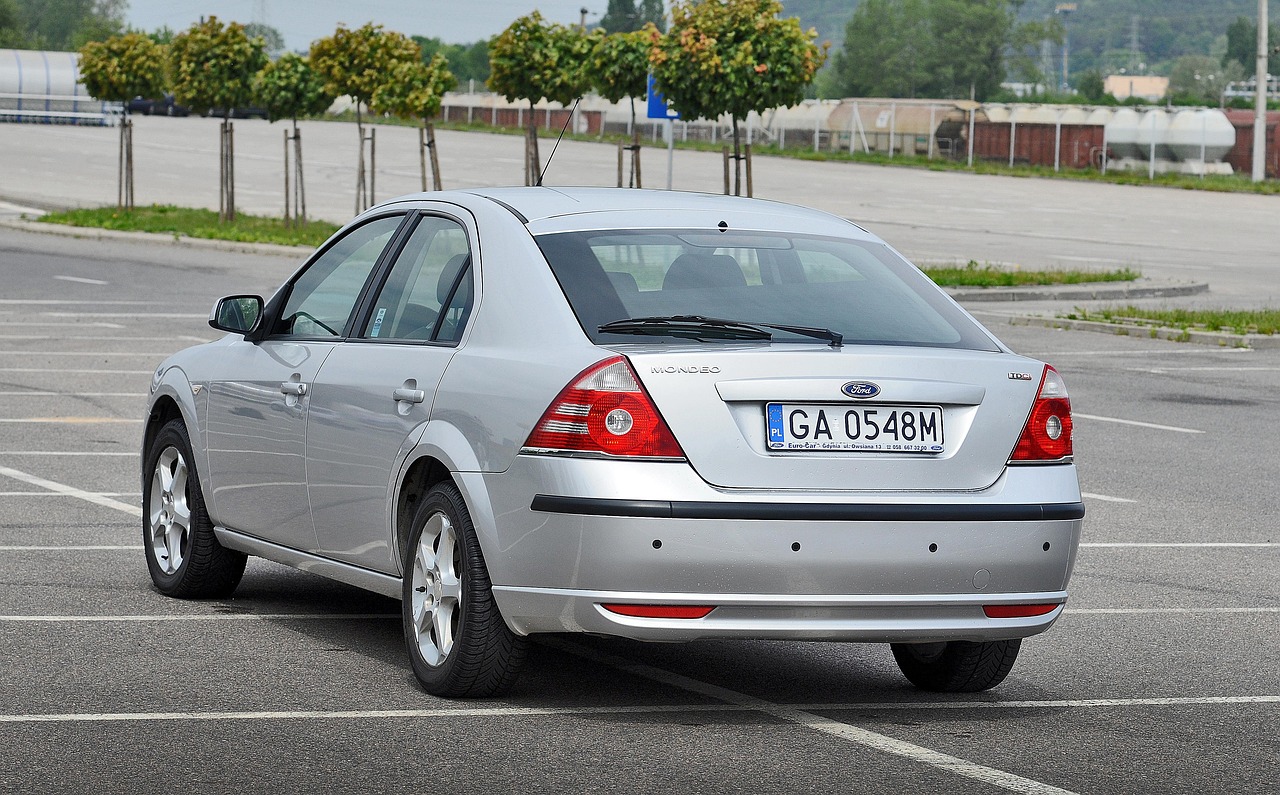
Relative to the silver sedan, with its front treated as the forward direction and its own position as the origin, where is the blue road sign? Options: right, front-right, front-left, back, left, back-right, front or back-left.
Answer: front-right

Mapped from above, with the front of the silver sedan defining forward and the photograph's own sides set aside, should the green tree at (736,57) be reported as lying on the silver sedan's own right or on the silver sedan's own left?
on the silver sedan's own right

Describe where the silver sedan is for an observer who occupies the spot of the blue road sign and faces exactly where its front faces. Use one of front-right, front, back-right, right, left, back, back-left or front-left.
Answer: front

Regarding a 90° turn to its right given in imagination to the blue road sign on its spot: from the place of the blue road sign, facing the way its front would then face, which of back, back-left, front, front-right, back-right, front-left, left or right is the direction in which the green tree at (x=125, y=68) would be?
front-right

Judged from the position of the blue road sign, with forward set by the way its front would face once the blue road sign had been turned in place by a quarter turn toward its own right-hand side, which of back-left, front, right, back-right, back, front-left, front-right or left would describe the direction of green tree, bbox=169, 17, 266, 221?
front-right

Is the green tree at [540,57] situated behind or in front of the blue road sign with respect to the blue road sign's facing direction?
behind

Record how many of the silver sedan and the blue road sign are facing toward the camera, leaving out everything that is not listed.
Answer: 1

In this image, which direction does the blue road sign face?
toward the camera

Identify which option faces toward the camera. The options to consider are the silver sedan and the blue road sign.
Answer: the blue road sign

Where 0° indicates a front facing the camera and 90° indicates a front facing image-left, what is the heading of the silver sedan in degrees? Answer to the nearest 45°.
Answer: approximately 135°
